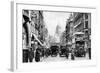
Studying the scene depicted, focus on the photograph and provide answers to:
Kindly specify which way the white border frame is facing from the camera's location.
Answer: facing the viewer and to the right of the viewer

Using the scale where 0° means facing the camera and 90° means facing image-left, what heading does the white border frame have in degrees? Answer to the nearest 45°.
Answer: approximately 315°
